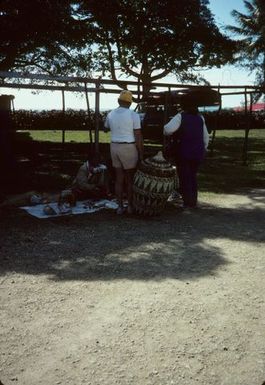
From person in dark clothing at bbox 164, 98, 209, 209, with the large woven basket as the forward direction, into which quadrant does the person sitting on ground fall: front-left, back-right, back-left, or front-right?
front-right

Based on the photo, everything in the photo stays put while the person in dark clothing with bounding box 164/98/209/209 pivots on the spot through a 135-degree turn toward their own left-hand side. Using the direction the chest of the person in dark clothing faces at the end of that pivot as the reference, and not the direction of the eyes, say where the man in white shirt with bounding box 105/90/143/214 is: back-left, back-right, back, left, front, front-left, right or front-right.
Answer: front-right

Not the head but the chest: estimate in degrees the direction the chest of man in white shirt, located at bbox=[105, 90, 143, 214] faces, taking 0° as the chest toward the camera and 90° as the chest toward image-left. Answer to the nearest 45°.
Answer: approximately 180°

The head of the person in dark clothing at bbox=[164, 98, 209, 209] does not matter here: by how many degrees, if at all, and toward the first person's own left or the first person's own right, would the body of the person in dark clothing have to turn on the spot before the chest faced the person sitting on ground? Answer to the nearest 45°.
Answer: approximately 45° to the first person's own left

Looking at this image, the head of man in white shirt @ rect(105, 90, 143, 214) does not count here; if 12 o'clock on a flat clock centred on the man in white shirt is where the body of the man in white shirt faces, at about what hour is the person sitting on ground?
The person sitting on ground is roughly at 11 o'clock from the man in white shirt.

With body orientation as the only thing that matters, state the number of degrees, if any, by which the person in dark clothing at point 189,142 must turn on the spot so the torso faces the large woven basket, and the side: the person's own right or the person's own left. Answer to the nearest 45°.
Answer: approximately 90° to the person's own left

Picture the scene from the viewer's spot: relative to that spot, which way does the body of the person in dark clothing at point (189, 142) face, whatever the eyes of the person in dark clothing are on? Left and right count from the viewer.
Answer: facing away from the viewer and to the left of the viewer

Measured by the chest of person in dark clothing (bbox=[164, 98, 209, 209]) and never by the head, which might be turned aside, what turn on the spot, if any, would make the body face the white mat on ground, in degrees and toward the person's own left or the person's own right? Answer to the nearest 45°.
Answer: approximately 45° to the person's own left
